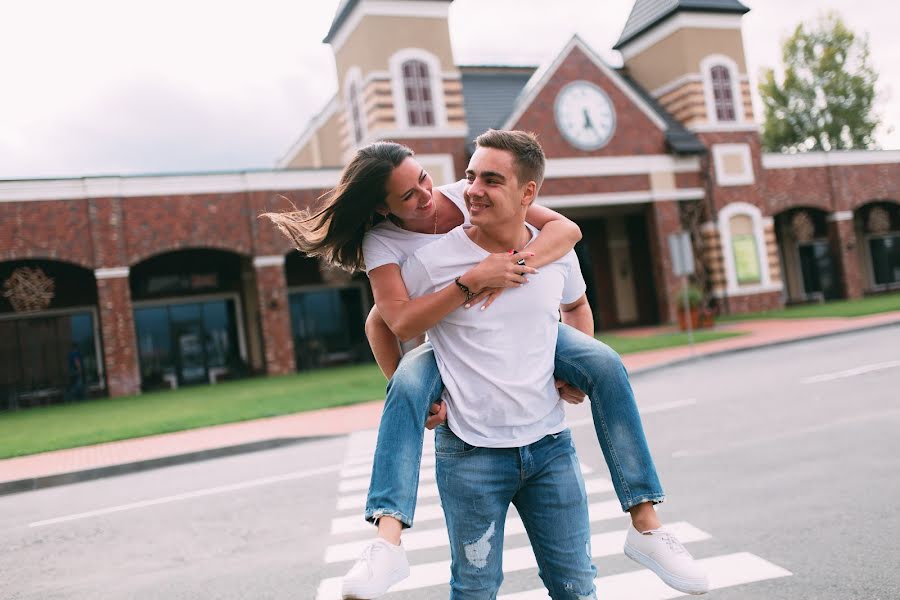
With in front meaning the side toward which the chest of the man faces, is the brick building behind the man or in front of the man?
behind

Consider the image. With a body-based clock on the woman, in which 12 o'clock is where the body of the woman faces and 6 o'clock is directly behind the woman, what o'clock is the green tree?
The green tree is roughly at 7 o'clock from the woman.

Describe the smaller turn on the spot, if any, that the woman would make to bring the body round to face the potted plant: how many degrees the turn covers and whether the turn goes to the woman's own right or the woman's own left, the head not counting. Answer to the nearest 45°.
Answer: approximately 180°

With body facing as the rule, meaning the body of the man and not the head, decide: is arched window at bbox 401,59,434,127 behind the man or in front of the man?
behind

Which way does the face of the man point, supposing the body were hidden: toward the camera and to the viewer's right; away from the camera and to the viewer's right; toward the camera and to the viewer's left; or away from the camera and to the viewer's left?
toward the camera and to the viewer's left

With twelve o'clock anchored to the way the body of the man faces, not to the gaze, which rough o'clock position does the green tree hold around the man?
The green tree is roughly at 7 o'clock from the man.

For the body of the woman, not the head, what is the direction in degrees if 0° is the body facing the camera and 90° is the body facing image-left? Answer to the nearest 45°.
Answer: approximately 0°

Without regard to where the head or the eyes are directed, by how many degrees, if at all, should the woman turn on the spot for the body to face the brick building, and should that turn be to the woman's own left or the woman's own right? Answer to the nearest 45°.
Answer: approximately 180°

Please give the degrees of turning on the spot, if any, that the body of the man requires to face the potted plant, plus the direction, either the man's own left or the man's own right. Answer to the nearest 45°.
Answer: approximately 180°
